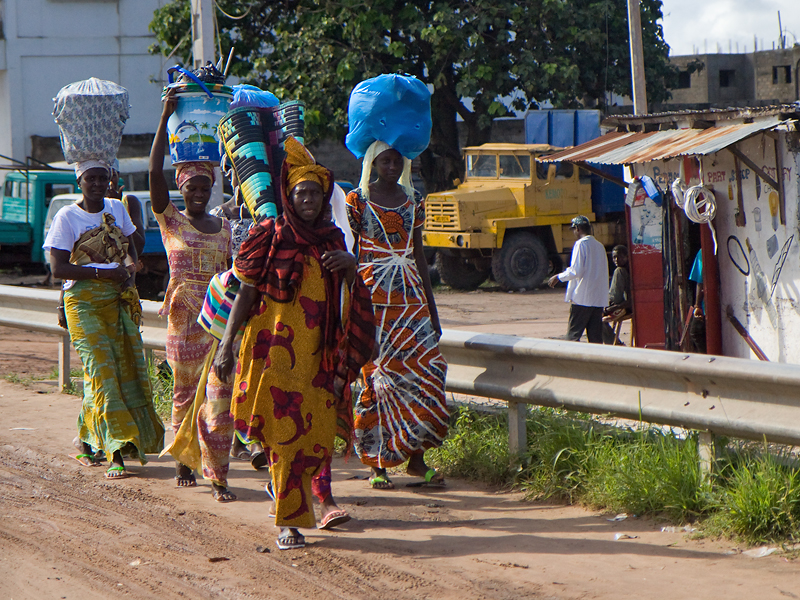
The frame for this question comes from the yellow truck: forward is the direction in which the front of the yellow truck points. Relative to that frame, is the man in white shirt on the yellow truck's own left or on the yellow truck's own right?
on the yellow truck's own left

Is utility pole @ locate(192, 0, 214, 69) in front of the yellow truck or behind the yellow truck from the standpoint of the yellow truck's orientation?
in front

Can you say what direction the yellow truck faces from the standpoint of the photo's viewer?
facing the viewer and to the left of the viewer

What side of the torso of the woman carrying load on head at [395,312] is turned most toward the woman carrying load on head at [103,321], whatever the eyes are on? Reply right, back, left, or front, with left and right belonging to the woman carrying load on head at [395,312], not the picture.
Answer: right

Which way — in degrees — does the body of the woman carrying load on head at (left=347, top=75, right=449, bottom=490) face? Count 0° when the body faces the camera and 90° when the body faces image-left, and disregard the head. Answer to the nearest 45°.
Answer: approximately 0°

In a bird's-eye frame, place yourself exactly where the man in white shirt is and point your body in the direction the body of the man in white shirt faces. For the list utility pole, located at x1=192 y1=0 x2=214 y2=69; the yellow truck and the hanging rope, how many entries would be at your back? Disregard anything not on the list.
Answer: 1

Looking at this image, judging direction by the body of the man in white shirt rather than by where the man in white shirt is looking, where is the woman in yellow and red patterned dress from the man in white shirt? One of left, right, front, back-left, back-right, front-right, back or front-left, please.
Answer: back-left

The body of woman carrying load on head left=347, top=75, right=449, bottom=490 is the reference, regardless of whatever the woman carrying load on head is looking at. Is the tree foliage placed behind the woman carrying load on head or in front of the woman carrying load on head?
behind

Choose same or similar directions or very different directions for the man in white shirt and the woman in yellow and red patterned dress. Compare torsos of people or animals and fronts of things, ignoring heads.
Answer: very different directions

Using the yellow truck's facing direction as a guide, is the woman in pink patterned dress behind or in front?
in front

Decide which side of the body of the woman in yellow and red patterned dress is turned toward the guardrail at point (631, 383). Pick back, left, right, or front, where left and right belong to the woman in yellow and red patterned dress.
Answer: left
